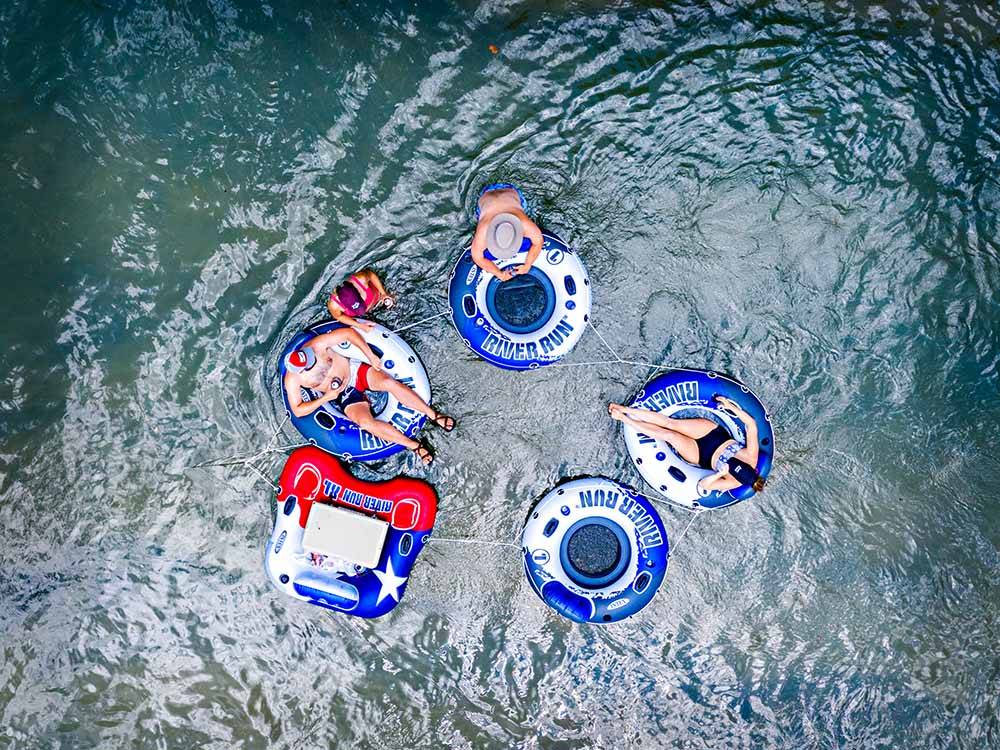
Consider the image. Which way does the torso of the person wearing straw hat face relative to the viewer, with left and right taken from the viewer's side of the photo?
facing the viewer

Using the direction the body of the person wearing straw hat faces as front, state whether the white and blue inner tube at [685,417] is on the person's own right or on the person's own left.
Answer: on the person's own left

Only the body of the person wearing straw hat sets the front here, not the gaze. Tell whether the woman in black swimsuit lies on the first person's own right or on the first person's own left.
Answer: on the first person's own left
